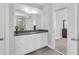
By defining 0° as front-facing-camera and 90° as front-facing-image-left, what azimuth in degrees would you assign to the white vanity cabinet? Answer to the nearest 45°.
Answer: approximately 315°

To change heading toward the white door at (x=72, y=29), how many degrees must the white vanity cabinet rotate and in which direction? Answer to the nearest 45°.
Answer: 0° — it already faces it
